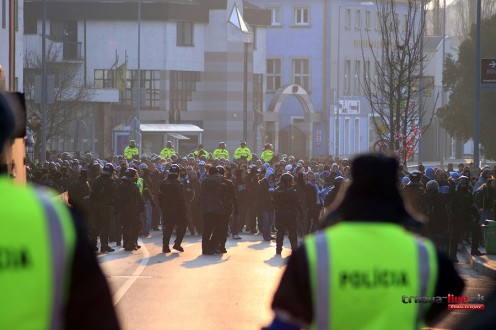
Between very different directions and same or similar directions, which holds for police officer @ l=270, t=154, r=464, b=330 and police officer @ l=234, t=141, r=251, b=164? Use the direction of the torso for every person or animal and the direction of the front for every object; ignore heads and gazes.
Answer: very different directions

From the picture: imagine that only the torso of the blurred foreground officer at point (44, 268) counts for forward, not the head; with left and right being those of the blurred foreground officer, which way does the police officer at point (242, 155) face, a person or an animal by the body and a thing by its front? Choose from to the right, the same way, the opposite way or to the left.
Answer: the opposite way

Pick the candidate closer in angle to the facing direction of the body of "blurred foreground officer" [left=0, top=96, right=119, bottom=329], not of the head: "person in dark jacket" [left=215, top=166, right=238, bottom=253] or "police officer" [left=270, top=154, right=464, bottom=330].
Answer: the person in dark jacket

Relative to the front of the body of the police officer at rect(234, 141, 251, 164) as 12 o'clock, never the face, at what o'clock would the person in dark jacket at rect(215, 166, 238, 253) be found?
The person in dark jacket is roughly at 12 o'clock from the police officer.

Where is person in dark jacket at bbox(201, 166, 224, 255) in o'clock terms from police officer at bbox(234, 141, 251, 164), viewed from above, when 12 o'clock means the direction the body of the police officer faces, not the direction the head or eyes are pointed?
The person in dark jacket is roughly at 12 o'clock from the police officer.

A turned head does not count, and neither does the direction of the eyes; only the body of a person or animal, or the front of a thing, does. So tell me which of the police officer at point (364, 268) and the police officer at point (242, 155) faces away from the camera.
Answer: the police officer at point (364, 268)

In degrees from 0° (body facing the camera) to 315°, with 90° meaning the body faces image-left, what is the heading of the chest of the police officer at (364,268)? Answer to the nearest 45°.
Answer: approximately 180°

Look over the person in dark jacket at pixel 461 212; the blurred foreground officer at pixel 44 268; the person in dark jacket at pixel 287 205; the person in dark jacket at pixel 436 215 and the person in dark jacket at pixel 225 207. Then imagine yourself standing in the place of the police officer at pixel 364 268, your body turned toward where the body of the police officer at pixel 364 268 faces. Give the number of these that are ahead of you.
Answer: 4

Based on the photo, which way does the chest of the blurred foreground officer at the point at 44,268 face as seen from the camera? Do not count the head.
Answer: away from the camera

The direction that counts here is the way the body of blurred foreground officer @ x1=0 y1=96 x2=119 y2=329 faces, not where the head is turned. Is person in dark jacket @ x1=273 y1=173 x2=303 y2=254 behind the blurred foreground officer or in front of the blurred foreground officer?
in front

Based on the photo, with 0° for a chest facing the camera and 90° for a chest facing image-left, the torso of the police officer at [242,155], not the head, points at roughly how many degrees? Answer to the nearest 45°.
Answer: approximately 0°

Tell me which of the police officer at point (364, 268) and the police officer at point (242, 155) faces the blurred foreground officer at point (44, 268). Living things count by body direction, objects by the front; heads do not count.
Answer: the police officer at point (242, 155)

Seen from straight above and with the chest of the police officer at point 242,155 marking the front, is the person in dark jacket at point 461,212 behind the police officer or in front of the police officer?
in front

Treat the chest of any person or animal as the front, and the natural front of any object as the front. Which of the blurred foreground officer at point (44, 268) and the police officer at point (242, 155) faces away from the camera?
the blurred foreground officer

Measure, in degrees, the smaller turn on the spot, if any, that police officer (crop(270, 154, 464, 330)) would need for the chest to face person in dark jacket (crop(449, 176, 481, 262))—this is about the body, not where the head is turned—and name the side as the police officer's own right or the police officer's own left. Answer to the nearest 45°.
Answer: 0° — they already face them

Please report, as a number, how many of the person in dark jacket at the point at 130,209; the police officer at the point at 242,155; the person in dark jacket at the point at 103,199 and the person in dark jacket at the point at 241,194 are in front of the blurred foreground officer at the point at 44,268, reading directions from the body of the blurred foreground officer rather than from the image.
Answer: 4

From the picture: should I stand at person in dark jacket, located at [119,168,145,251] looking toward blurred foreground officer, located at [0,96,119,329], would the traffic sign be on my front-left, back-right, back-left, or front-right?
back-left
